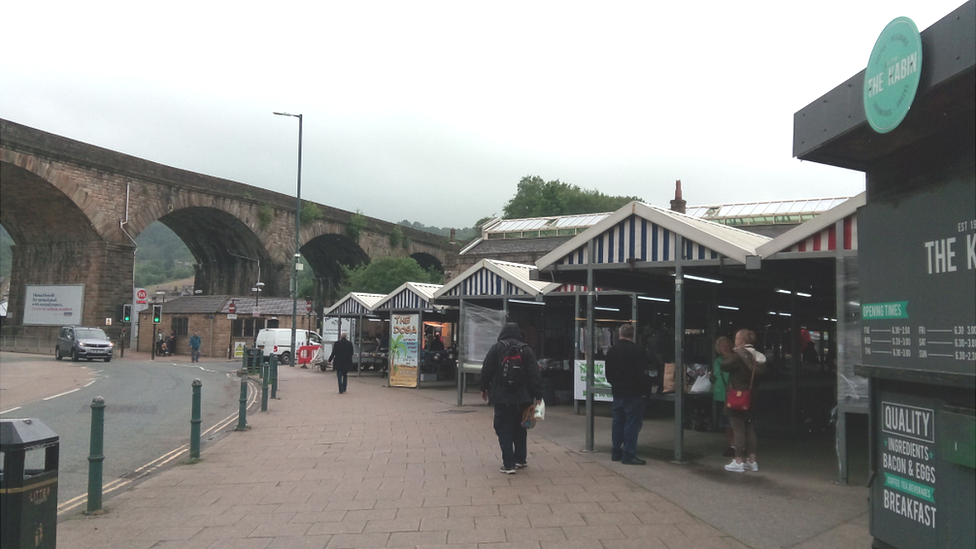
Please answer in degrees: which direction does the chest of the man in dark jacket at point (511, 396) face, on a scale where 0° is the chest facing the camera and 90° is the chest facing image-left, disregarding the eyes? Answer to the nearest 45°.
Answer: approximately 180°

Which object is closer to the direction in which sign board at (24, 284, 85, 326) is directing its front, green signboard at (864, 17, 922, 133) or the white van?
the green signboard

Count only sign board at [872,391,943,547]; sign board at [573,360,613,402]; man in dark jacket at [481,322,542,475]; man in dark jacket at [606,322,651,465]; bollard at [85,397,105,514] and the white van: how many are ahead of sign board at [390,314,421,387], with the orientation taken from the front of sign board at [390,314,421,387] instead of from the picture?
5

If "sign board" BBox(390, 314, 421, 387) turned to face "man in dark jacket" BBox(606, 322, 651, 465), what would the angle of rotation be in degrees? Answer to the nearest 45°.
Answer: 0° — it already faces them

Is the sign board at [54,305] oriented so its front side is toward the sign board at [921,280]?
yes

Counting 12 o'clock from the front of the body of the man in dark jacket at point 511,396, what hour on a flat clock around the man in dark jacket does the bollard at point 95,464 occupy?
The bollard is roughly at 8 o'clock from the man in dark jacket.

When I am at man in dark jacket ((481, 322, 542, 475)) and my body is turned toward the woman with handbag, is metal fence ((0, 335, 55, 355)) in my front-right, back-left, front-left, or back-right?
back-left

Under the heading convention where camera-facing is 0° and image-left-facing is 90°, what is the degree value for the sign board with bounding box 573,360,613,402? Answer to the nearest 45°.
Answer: approximately 0°

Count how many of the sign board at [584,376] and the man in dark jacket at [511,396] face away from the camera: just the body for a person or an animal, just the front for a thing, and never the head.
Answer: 1

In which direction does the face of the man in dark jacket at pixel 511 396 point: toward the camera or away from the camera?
away from the camera
